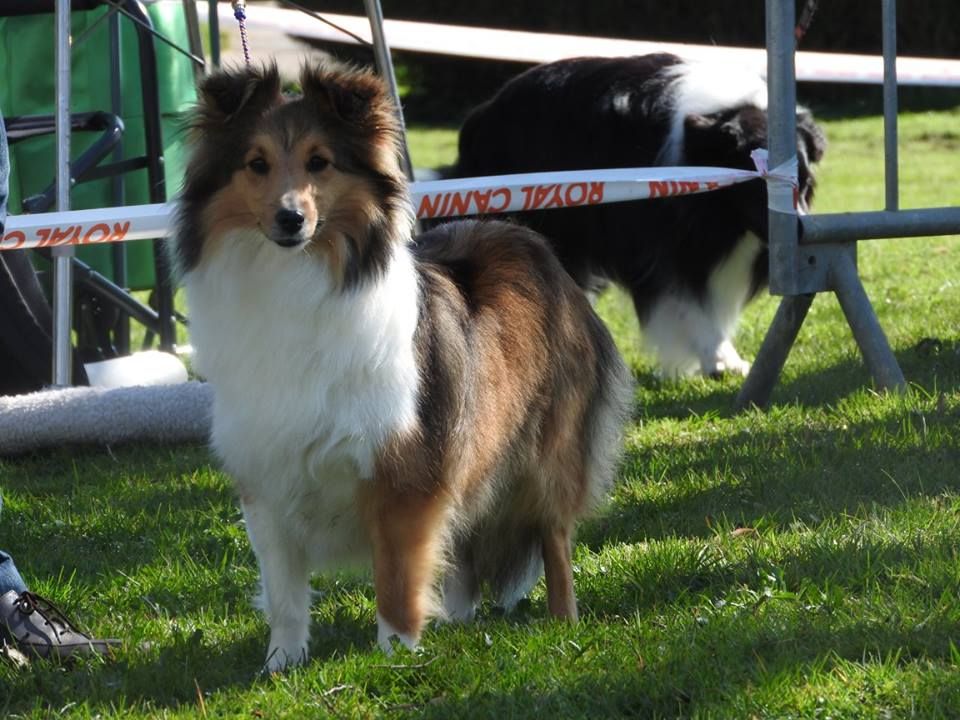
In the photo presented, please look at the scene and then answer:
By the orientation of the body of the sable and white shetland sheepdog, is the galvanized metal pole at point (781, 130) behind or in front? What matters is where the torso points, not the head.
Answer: behind

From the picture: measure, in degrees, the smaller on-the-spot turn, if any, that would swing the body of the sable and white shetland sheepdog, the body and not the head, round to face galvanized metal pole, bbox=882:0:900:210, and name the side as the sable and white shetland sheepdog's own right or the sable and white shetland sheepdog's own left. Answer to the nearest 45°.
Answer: approximately 180°

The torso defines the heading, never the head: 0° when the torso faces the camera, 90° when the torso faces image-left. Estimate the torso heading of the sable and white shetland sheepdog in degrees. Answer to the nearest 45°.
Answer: approximately 45°

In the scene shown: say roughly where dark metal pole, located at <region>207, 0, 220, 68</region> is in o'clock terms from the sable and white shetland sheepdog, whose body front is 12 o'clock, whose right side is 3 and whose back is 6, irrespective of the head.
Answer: The dark metal pole is roughly at 4 o'clock from the sable and white shetland sheepdog.

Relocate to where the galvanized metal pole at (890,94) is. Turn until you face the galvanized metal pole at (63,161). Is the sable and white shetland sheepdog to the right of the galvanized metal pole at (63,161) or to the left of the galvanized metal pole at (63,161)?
left

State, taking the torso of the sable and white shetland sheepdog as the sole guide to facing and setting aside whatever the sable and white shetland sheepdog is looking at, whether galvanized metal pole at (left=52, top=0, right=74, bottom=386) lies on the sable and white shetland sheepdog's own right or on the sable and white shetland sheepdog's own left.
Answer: on the sable and white shetland sheepdog's own right

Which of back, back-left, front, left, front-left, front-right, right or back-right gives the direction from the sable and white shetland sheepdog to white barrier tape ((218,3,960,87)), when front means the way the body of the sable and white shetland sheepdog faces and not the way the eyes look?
back-right
